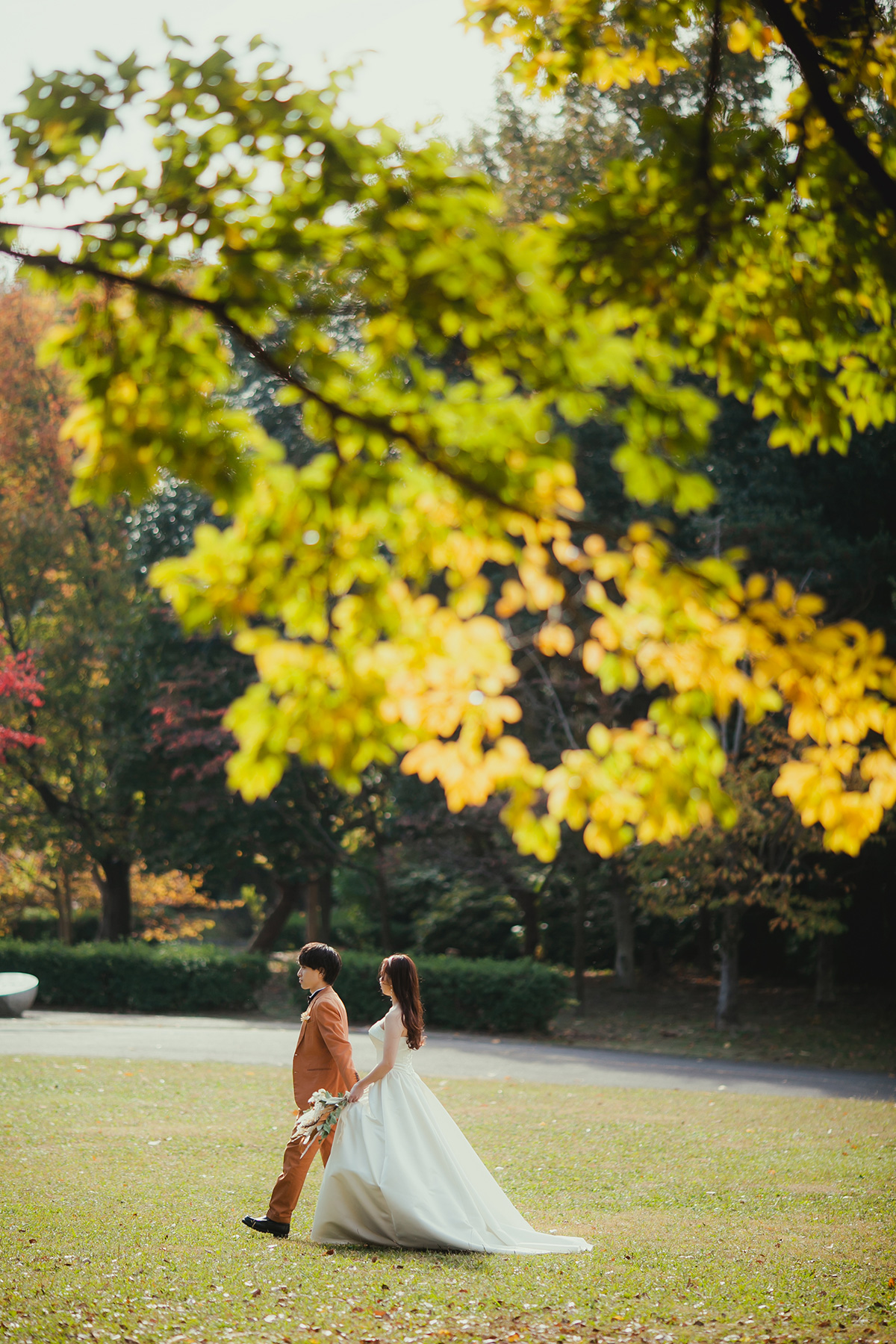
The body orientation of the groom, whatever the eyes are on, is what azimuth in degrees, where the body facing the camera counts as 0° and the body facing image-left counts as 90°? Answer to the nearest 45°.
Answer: approximately 90°

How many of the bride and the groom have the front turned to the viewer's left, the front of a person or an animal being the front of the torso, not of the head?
2

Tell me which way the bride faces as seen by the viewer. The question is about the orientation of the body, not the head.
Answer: to the viewer's left

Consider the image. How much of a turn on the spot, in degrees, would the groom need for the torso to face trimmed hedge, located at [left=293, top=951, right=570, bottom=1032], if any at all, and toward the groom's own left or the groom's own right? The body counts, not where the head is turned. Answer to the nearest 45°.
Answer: approximately 90° to the groom's own right

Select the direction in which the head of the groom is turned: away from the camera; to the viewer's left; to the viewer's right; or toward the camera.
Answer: to the viewer's left

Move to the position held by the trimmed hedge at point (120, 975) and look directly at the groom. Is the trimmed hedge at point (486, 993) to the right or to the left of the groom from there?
left

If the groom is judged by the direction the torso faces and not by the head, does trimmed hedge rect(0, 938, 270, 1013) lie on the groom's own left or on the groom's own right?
on the groom's own right

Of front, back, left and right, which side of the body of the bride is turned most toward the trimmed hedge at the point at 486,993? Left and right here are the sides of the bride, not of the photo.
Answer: right
